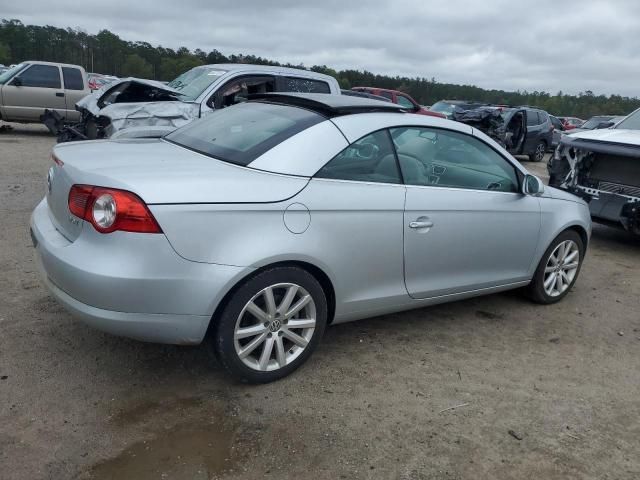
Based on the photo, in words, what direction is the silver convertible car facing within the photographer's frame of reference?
facing away from the viewer and to the right of the viewer

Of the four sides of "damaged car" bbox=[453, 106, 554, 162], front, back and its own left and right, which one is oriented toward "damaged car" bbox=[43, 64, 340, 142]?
front

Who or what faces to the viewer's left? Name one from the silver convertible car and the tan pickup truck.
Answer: the tan pickup truck

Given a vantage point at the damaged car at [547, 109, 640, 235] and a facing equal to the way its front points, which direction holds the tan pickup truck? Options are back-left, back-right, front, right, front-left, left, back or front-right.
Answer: front-right

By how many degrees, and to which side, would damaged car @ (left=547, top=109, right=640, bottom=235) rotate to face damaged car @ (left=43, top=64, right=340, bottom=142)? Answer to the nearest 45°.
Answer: approximately 45° to its right

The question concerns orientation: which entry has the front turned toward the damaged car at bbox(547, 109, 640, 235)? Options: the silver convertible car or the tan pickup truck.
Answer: the silver convertible car

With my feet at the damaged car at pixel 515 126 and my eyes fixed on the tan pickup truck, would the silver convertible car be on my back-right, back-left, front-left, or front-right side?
front-left

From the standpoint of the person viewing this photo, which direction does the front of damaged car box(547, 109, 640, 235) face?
facing the viewer and to the left of the viewer

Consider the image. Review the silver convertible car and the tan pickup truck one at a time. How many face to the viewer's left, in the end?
1

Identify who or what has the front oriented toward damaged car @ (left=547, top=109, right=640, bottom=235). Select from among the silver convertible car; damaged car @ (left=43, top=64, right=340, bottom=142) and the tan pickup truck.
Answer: the silver convertible car

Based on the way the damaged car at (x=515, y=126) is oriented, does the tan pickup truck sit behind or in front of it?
in front

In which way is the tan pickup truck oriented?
to the viewer's left

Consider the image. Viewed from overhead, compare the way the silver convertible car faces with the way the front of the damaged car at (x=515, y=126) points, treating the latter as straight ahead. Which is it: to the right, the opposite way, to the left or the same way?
the opposite way

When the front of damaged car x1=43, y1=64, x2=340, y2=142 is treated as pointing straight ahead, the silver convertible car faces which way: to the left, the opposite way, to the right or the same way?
the opposite way
